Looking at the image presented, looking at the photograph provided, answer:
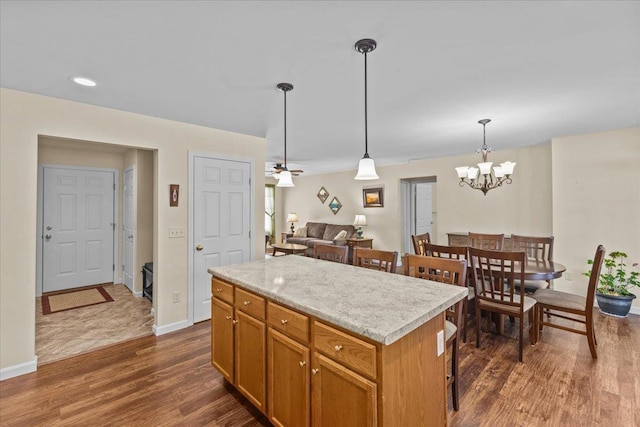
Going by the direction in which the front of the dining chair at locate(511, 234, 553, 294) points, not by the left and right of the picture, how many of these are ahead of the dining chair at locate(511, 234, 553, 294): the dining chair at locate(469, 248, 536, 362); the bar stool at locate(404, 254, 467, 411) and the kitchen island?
3

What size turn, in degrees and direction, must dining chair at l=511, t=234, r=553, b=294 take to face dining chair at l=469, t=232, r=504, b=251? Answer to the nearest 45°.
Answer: approximately 90° to its right

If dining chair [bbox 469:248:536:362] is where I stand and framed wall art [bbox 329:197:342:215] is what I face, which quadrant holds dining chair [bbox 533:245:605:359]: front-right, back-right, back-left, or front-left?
back-right

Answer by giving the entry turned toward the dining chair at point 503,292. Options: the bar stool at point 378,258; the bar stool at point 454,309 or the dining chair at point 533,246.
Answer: the dining chair at point 533,246

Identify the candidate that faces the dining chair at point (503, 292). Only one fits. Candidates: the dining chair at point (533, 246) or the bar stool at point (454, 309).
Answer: the dining chair at point (533, 246)

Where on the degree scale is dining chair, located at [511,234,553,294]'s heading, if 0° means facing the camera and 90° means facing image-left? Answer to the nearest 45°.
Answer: approximately 0°

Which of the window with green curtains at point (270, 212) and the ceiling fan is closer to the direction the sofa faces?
the ceiling fan
